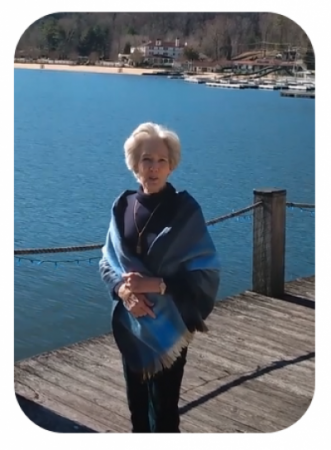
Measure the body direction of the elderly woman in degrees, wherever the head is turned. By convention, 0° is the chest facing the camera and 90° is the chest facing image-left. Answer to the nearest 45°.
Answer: approximately 45°

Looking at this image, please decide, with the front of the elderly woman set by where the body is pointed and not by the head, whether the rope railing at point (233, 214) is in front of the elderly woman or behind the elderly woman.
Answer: behind

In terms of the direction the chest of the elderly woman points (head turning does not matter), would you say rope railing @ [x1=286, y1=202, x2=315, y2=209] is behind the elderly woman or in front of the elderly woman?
behind
